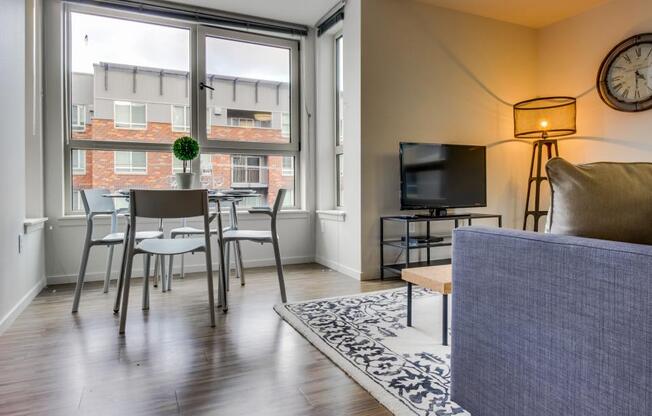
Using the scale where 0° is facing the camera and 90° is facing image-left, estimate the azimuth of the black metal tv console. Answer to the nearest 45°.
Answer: approximately 315°

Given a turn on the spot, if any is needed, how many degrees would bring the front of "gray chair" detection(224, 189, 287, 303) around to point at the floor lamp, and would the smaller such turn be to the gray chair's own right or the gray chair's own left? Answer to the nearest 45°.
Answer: approximately 180°

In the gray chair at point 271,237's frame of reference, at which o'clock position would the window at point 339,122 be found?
The window is roughly at 4 o'clock from the gray chair.

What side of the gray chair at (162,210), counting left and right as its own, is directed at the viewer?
back

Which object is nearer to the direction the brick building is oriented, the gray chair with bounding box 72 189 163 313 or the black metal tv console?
the gray chair

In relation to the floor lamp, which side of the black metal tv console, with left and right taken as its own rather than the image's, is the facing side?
left

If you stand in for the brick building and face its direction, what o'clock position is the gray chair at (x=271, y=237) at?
The gray chair is roughly at 11 o'clock from the brick building.

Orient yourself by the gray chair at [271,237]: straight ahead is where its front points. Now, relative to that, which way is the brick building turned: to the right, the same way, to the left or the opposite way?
to the left

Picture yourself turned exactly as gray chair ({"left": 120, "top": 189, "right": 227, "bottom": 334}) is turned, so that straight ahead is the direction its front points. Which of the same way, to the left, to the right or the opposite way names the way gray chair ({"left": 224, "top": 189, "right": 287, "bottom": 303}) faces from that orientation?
to the left

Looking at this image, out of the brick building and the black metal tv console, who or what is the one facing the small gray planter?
the brick building

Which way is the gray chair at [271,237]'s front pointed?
to the viewer's left

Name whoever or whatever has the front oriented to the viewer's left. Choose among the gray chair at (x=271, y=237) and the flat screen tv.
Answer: the gray chair

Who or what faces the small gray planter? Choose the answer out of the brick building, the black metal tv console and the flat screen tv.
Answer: the brick building
